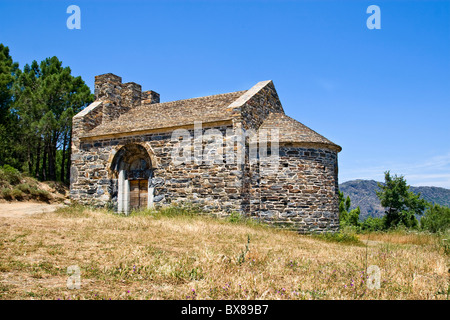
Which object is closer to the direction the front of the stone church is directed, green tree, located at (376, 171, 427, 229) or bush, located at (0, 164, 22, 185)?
the bush

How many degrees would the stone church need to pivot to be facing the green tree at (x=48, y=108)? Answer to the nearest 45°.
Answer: approximately 90° to its right

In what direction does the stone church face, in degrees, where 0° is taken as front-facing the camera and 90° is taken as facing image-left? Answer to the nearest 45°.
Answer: approximately 45°

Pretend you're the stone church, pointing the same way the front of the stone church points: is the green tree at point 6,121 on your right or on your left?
on your right

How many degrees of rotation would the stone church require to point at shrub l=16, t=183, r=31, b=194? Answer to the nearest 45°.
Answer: approximately 90° to its right

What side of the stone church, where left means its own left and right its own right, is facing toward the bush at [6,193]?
right
